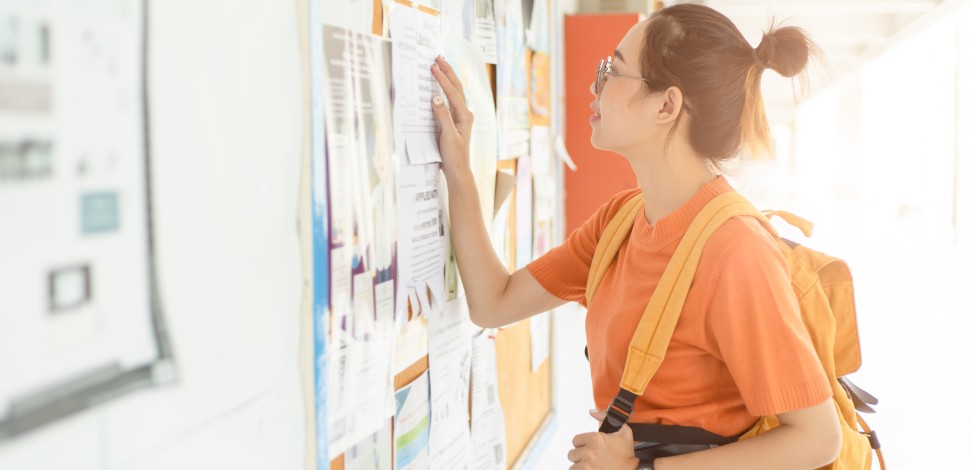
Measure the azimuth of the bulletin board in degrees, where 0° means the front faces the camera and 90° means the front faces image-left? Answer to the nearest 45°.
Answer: approximately 315°

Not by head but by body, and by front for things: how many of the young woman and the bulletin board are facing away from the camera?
0

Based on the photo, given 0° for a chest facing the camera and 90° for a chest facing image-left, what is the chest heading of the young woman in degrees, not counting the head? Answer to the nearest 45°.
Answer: approximately 45°

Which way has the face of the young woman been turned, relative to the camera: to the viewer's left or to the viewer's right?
to the viewer's left

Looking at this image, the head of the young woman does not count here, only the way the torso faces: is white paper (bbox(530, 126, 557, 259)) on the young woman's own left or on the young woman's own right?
on the young woman's own right

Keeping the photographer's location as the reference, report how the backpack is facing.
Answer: facing away from the viewer and to the right of the viewer
